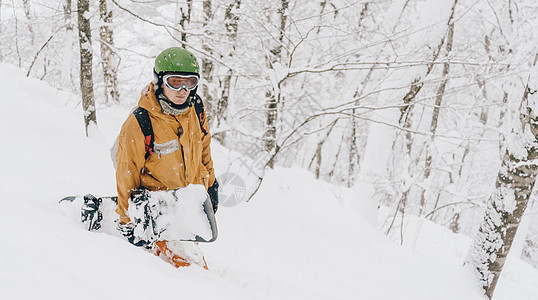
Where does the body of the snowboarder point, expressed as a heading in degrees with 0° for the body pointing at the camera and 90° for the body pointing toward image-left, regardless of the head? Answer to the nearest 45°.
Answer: approximately 315°

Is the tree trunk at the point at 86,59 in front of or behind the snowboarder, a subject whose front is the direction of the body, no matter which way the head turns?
behind
